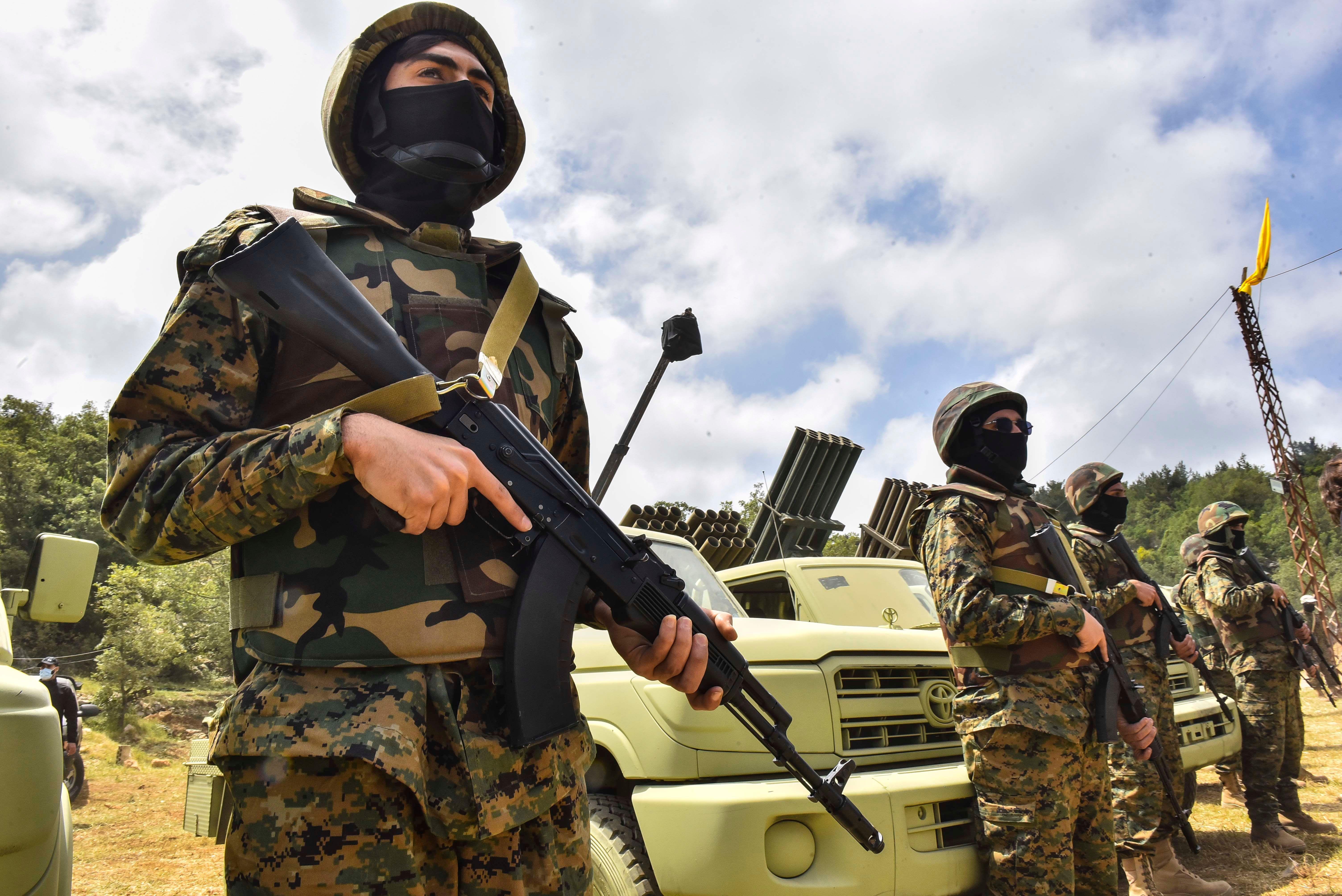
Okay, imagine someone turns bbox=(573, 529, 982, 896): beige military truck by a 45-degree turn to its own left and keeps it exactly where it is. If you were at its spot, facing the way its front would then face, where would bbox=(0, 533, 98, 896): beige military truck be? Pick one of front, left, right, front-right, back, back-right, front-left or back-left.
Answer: back-right

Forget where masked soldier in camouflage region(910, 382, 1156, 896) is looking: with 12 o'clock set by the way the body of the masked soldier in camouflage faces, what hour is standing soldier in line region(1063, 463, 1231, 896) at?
The standing soldier in line is roughly at 8 o'clock from the masked soldier in camouflage.

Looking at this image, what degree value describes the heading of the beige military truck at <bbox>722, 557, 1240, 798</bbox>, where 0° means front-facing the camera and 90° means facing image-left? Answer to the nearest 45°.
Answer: approximately 315°

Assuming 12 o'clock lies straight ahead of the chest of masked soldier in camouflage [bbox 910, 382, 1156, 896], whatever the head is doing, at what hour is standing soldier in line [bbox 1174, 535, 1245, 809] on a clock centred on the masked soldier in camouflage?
The standing soldier in line is roughly at 8 o'clock from the masked soldier in camouflage.

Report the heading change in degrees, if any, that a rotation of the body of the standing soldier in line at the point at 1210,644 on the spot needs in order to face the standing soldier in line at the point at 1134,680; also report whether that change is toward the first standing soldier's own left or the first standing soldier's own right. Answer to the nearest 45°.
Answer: approximately 90° to the first standing soldier's own right

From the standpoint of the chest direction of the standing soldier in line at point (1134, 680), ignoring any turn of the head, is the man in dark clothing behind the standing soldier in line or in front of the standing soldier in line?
behind

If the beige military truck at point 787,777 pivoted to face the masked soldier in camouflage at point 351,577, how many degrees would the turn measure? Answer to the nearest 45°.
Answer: approximately 45° to its right

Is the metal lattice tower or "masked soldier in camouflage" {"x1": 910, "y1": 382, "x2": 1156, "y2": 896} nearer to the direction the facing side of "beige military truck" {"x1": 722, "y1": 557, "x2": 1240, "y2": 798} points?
the masked soldier in camouflage

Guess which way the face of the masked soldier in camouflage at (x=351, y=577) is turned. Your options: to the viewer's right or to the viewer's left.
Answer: to the viewer's right

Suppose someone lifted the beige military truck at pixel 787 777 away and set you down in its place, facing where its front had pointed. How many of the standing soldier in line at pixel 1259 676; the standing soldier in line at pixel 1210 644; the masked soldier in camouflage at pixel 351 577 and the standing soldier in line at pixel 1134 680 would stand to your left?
3
